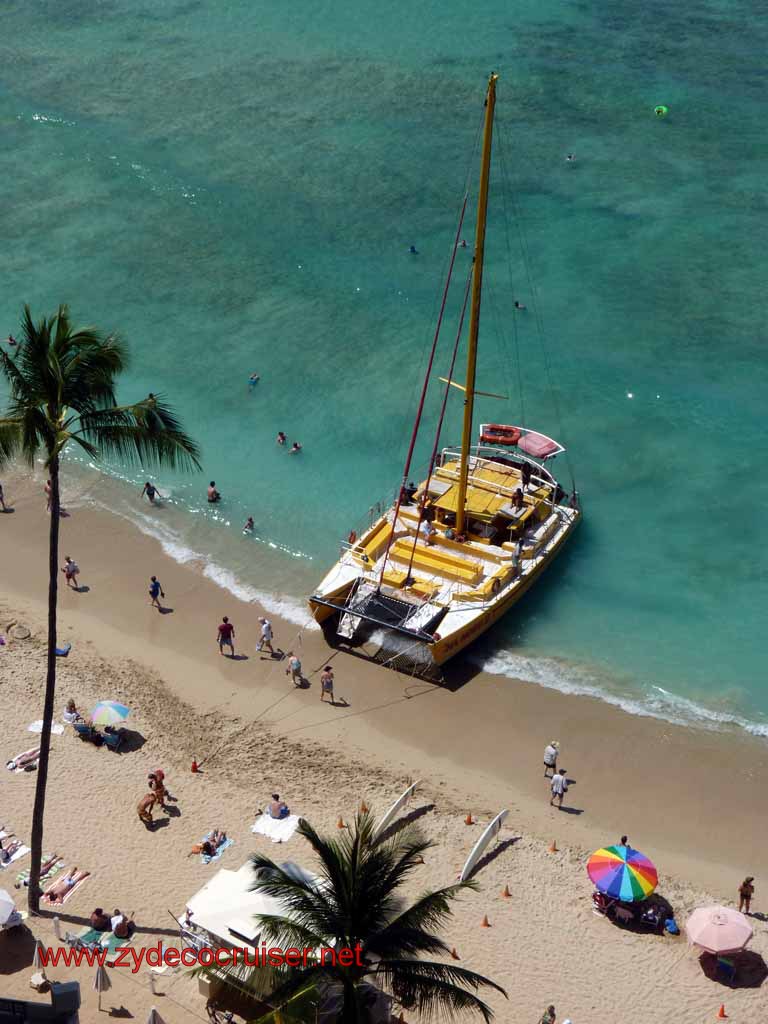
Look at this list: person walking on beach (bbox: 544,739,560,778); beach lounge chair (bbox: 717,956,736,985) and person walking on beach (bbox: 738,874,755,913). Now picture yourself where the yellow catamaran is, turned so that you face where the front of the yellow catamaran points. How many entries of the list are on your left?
3

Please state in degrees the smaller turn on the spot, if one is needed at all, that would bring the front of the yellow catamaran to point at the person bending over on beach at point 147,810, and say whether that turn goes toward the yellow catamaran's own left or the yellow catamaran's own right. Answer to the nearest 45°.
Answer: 0° — it already faces them

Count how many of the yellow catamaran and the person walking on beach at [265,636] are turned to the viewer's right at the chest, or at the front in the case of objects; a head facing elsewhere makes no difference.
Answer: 0

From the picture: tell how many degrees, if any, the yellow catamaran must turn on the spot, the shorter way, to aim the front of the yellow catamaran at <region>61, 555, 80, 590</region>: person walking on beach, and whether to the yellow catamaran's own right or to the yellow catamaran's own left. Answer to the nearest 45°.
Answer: approximately 45° to the yellow catamaran's own right

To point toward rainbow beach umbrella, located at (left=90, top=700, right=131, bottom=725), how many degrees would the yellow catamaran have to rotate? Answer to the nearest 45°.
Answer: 0° — it already faces it

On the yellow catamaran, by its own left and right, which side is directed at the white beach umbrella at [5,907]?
front

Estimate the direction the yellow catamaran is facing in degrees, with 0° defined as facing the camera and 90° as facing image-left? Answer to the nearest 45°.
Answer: approximately 45°
